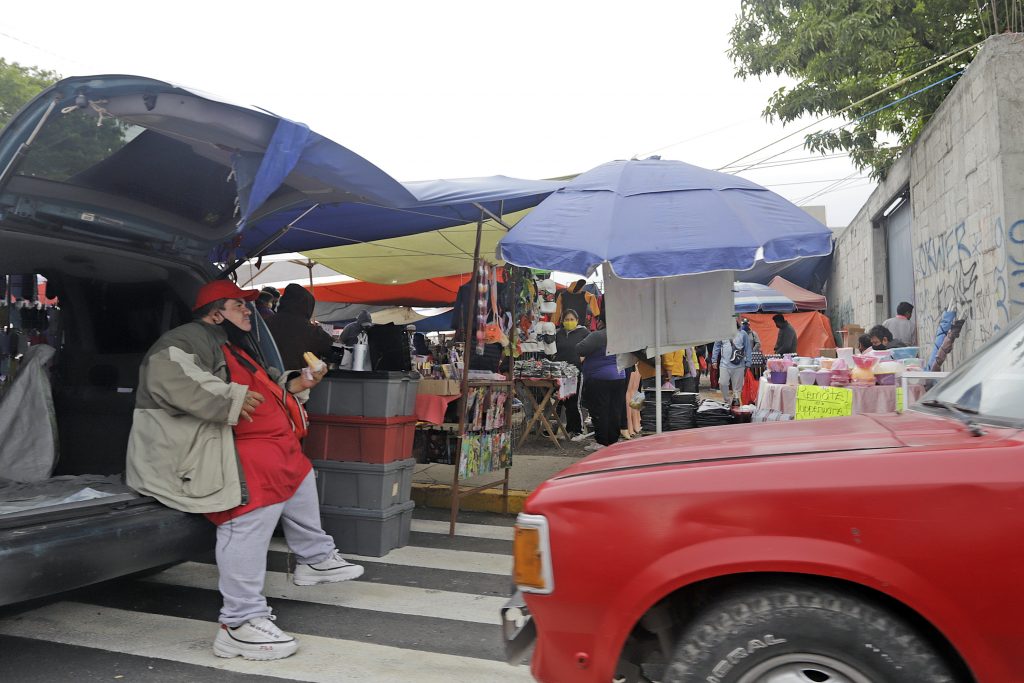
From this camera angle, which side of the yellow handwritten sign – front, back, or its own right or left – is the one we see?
front

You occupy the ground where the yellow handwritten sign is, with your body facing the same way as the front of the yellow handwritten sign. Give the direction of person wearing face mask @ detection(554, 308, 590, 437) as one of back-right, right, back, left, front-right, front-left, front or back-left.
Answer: back-right

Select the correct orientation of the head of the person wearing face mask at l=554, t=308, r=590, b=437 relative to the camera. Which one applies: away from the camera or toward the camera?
toward the camera

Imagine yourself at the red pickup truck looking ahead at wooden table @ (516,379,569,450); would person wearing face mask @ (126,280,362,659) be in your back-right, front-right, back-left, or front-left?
front-left

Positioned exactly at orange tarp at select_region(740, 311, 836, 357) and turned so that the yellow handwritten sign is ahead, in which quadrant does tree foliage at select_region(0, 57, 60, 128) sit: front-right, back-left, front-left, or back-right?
front-right

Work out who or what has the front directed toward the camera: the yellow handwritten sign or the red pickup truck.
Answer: the yellow handwritten sign

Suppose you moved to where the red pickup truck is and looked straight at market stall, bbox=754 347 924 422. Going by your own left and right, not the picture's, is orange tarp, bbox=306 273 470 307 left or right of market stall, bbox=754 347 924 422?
left

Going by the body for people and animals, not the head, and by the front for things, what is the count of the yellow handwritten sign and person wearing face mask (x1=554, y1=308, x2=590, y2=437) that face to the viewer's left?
0

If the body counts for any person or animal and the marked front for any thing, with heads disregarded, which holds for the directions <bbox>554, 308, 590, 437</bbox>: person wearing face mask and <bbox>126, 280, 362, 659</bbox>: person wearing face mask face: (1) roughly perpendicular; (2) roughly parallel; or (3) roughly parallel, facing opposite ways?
roughly perpendicular

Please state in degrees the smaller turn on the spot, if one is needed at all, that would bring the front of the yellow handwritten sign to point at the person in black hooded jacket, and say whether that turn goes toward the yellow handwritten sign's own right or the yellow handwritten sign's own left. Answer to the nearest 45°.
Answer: approximately 90° to the yellow handwritten sign's own right

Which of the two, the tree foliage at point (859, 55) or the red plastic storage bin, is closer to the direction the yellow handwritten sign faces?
the red plastic storage bin

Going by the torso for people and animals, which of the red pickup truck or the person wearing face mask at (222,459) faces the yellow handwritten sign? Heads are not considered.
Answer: the person wearing face mask

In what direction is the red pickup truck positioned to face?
to the viewer's left

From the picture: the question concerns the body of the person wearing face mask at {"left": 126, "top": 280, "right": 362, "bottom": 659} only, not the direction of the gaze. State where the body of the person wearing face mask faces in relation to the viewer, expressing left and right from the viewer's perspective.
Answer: facing to the right of the viewer

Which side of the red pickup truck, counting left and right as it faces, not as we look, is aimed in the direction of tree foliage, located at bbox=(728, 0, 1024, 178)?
right

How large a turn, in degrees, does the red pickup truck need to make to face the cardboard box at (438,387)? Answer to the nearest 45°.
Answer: approximately 45° to its right

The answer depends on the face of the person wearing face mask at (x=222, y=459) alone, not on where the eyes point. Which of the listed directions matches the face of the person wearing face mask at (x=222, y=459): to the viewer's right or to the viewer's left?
to the viewer's right

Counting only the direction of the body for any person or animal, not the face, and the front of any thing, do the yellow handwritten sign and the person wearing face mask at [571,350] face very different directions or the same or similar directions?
same or similar directions
